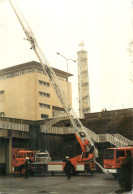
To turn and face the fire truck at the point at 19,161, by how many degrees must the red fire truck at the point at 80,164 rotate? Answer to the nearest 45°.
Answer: approximately 45° to its right

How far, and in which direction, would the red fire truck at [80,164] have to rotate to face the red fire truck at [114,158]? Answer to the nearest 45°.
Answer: approximately 135° to its left

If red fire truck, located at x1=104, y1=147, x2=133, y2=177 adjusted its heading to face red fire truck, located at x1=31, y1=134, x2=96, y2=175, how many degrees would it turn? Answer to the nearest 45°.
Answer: approximately 90° to its right

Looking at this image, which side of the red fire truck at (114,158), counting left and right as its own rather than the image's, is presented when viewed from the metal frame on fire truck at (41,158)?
right
